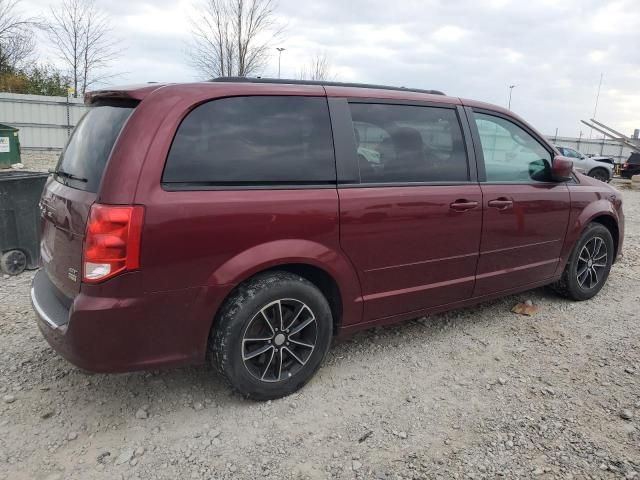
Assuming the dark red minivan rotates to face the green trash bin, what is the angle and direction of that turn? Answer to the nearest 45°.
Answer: approximately 90° to its left

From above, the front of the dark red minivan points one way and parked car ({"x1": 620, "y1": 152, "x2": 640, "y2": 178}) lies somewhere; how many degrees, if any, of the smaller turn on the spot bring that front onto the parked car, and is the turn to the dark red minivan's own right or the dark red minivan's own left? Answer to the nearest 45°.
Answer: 0° — it already faces it

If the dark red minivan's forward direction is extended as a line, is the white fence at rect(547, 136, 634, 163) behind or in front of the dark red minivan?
in front

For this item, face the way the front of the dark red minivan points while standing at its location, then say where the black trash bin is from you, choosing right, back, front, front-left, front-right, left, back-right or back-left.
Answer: left

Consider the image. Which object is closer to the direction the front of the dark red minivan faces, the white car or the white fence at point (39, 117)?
the white car

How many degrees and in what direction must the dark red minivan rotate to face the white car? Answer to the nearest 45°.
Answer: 0° — it already faces it

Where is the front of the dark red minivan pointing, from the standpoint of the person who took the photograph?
facing away from the viewer and to the right of the viewer
